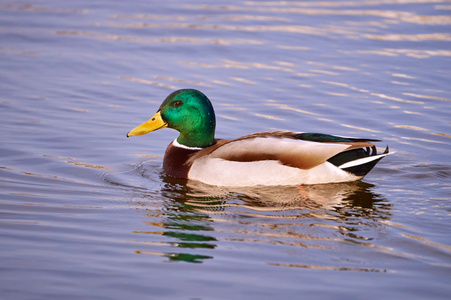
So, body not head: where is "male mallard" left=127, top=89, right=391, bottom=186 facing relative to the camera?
to the viewer's left
